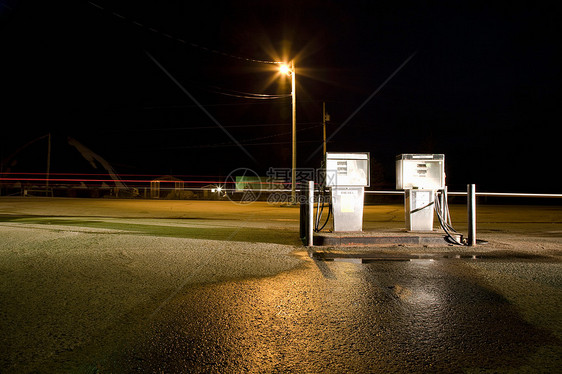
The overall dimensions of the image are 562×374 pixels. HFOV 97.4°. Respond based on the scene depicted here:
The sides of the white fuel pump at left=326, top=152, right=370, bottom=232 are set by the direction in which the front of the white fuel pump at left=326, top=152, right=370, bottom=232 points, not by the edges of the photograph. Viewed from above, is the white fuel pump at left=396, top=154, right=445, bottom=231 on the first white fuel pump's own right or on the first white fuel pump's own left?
on the first white fuel pump's own left

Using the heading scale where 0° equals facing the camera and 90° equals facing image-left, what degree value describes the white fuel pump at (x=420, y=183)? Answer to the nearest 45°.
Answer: approximately 0°

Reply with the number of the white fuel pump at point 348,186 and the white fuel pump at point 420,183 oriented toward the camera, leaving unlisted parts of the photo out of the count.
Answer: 2

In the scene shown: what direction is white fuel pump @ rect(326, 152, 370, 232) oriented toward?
toward the camera

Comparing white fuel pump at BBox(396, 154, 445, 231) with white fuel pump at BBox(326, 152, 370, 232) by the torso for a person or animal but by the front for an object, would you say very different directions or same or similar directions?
same or similar directions

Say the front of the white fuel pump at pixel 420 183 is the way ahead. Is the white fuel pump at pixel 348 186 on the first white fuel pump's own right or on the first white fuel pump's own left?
on the first white fuel pump's own right
